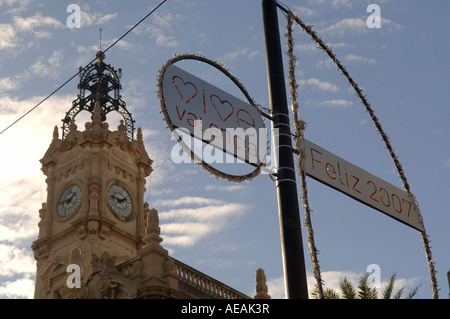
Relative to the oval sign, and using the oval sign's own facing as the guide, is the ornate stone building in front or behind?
behind

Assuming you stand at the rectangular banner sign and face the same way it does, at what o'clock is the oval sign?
The oval sign is roughly at 3 o'clock from the rectangular banner sign.

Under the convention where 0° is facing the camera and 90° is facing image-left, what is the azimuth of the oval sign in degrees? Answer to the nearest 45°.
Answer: approximately 315°

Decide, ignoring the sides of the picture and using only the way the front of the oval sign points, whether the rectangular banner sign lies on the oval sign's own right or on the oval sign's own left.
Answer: on the oval sign's own left

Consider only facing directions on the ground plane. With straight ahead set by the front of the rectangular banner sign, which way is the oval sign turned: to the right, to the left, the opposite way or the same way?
the same way
